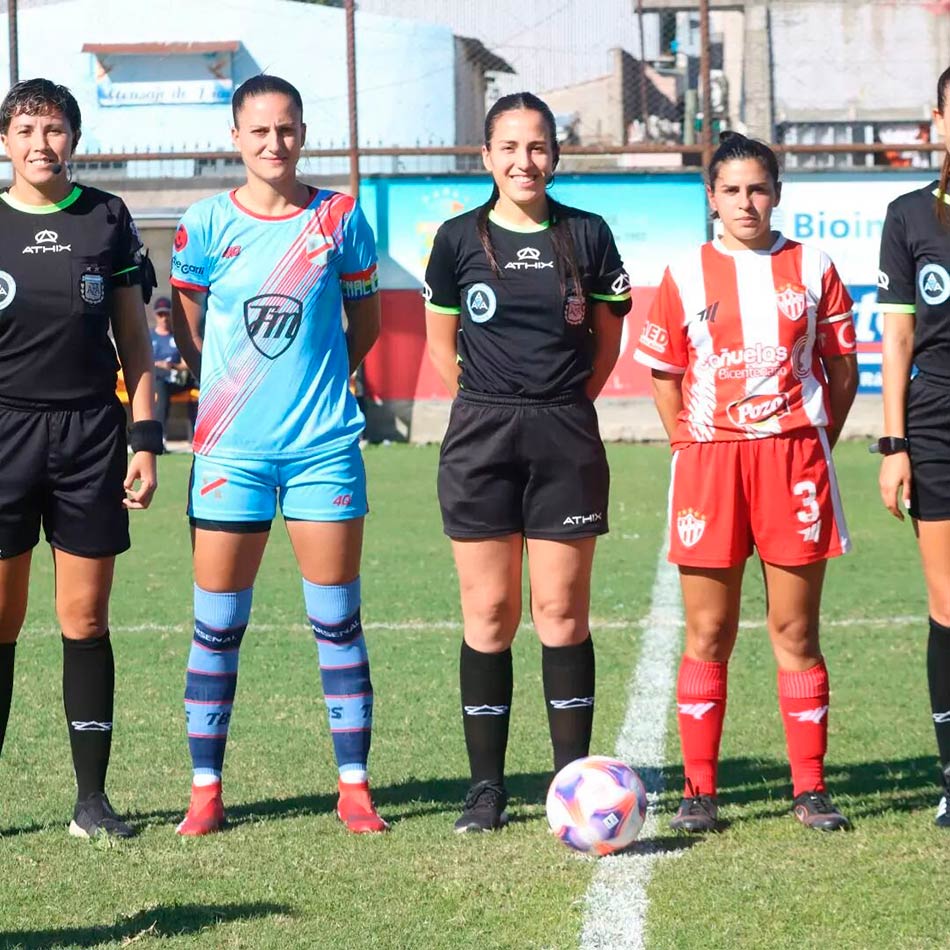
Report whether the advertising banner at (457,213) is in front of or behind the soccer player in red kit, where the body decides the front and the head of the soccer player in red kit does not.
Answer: behind

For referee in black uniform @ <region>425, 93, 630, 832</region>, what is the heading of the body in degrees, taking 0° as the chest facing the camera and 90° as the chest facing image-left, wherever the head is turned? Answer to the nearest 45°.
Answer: approximately 0°

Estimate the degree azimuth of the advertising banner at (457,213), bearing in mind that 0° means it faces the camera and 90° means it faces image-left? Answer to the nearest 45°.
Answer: approximately 0°

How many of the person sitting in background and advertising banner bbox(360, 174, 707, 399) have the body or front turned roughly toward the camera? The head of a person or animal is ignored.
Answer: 2

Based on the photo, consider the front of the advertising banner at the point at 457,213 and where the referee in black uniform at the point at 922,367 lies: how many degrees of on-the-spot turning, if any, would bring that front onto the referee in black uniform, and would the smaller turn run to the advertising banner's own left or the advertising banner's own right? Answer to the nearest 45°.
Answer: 0° — it already faces them

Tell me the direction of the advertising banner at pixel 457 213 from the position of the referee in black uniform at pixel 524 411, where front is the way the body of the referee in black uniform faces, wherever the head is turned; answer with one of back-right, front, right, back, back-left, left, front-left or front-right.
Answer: back
